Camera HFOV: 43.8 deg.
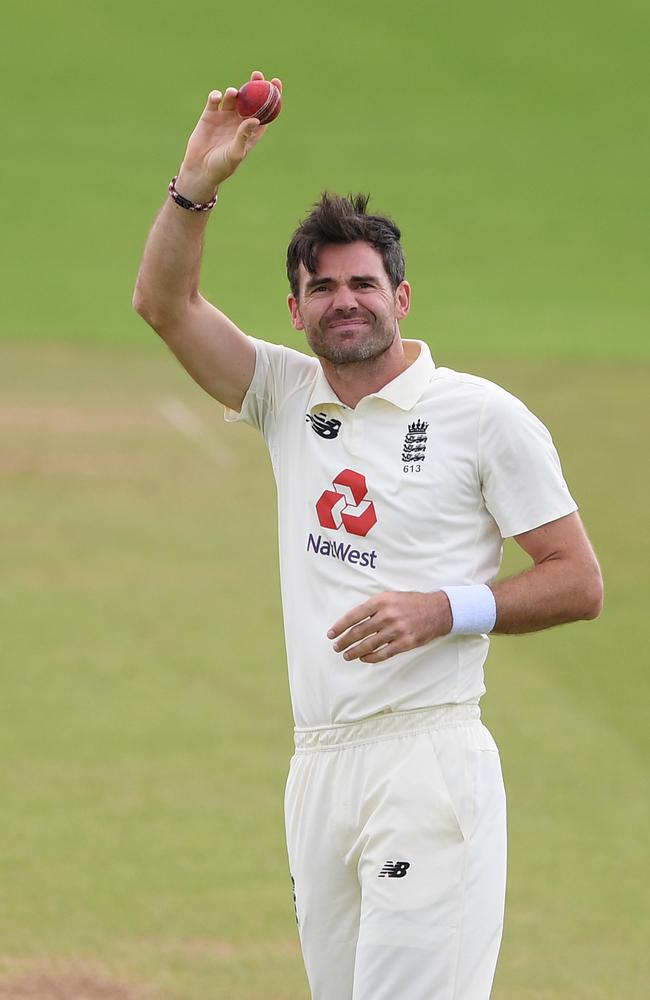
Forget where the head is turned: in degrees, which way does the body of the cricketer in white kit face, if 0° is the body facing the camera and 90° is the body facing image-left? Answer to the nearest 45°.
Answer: approximately 45°
